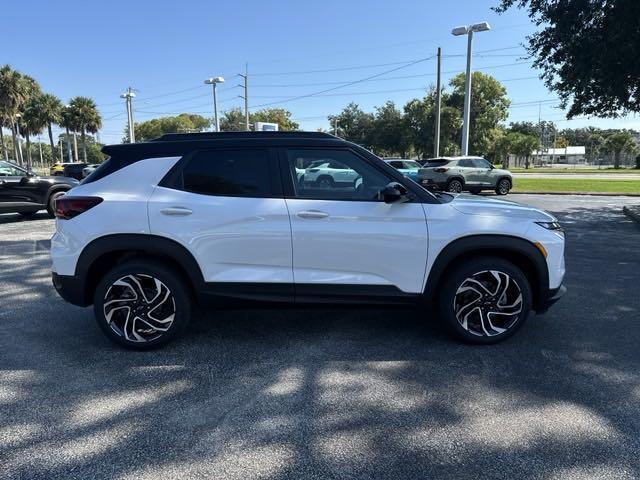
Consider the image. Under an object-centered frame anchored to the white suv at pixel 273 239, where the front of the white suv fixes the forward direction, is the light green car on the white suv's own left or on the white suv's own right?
on the white suv's own left

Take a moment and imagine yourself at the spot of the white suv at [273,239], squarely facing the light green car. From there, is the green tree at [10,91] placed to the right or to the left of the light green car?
left

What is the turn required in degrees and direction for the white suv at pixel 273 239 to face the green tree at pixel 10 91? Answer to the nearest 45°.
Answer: approximately 135° to its left

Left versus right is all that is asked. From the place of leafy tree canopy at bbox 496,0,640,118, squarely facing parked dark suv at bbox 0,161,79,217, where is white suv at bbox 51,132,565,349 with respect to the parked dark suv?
left

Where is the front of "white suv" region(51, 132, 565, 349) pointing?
to the viewer's right

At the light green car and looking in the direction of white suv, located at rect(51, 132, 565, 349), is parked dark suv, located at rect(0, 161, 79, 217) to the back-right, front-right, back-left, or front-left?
front-right

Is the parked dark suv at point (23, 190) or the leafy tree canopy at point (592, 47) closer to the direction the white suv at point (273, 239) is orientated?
the leafy tree canopy

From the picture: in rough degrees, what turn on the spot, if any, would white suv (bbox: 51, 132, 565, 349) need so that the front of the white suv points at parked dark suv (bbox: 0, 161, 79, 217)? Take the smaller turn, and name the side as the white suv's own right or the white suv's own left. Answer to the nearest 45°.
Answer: approximately 135° to the white suv's own left
